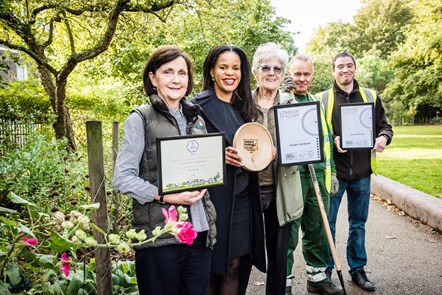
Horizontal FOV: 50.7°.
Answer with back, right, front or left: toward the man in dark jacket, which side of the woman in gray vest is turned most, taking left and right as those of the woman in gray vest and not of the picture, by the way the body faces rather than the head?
left

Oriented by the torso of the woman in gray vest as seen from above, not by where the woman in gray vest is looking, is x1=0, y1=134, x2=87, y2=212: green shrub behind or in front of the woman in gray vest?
behind

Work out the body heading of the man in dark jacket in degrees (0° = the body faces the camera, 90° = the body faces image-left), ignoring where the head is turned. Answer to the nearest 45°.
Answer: approximately 0°

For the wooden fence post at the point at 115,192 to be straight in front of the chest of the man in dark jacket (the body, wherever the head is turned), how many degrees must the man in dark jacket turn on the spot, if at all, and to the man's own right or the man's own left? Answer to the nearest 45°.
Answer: approximately 90° to the man's own right

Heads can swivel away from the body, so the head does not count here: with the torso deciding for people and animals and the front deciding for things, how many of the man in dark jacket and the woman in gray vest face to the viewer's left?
0

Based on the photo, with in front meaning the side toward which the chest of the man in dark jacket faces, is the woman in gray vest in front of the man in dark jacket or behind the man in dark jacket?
in front

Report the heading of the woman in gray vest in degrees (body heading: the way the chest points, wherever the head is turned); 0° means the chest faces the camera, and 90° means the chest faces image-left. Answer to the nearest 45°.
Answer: approximately 315°
